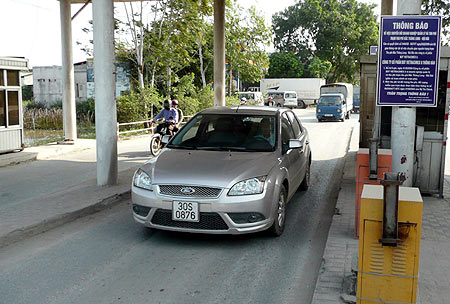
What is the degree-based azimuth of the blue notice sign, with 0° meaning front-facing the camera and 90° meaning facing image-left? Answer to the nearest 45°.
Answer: approximately 0°

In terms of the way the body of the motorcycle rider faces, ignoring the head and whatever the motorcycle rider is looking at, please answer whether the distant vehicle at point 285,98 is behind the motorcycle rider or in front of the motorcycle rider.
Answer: behind

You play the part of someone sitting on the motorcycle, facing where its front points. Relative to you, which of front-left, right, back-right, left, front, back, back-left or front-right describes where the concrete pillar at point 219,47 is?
back

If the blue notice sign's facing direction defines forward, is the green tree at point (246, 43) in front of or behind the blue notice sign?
behind

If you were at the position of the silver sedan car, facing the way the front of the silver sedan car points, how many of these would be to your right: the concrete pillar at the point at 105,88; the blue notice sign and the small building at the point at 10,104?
2

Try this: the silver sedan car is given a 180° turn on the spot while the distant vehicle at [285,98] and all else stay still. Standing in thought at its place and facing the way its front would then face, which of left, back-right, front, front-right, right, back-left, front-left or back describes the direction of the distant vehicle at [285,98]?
front-left

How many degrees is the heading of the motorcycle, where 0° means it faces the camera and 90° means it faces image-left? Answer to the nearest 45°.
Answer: approximately 45°

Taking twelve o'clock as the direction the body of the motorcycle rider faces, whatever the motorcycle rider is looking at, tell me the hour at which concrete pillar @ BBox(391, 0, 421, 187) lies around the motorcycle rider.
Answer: The concrete pillar is roughly at 10 o'clock from the motorcycle rider.

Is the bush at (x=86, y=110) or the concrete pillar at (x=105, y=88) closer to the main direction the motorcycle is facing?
the concrete pillar

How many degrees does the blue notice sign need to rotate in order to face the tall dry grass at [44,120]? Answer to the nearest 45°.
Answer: approximately 135° to its right

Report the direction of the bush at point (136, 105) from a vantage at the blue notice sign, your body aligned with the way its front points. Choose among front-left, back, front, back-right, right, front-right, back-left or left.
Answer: back-right

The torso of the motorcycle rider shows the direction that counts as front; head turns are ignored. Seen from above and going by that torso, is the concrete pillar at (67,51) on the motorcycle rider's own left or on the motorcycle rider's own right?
on the motorcycle rider's own right

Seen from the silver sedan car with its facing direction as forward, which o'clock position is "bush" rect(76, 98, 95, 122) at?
The bush is roughly at 4 o'clock from the silver sedan car.

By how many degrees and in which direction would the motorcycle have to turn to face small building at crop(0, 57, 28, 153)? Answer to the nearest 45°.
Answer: approximately 45° to its right

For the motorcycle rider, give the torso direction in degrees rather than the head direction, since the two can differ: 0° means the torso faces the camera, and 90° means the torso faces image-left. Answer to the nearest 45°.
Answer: approximately 45°

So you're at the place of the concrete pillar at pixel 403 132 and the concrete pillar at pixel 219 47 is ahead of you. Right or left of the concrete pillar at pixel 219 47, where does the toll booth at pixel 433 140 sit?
right
